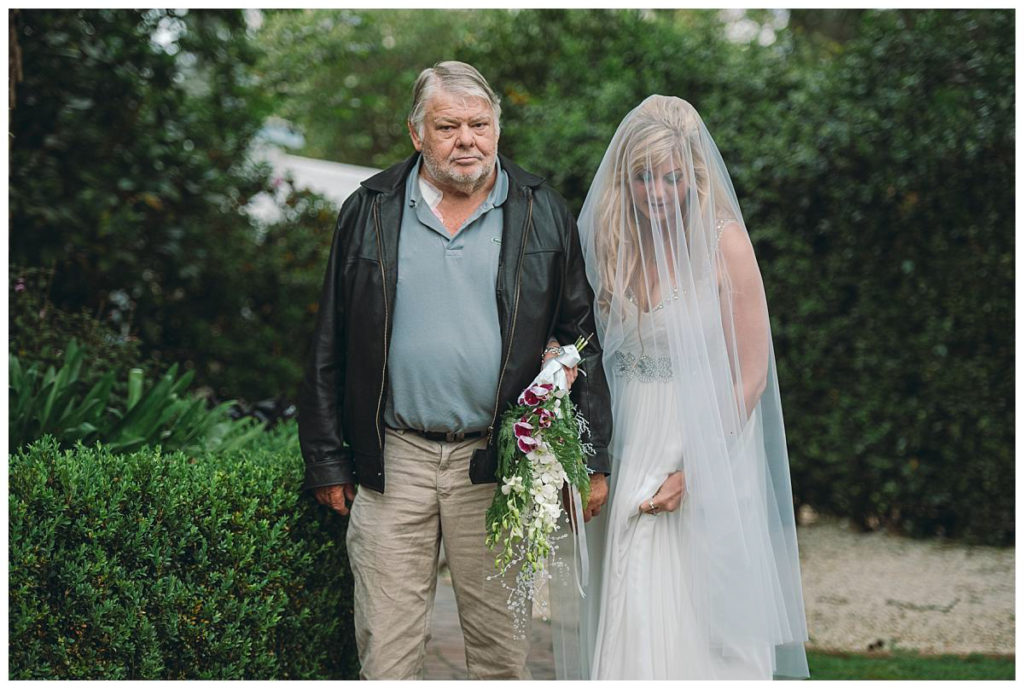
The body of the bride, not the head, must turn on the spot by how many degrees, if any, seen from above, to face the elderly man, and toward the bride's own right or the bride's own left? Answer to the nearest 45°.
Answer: approximately 45° to the bride's own right

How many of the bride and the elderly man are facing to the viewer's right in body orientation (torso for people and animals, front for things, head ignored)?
0

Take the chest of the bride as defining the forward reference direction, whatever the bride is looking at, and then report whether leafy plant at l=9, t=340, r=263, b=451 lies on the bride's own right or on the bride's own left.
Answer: on the bride's own right

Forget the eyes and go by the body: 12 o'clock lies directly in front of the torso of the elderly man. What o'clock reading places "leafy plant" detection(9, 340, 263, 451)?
The leafy plant is roughly at 4 o'clock from the elderly man.

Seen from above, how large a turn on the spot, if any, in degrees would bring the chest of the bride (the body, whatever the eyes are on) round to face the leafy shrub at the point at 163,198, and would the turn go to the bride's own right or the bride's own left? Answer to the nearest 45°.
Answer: approximately 90° to the bride's own right

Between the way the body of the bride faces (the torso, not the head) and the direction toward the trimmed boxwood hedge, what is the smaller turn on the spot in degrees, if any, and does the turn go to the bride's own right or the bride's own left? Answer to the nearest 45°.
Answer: approximately 45° to the bride's own right

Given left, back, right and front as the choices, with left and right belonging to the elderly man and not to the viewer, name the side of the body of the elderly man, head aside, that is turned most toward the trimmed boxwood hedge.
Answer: right

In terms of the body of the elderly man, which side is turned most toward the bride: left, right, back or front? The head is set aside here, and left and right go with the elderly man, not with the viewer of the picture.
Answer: left

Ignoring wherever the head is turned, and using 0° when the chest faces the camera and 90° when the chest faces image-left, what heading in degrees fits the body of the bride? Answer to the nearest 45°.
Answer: approximately 45°
